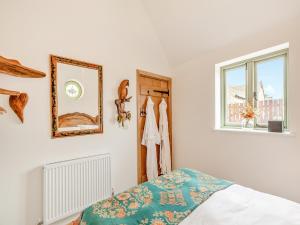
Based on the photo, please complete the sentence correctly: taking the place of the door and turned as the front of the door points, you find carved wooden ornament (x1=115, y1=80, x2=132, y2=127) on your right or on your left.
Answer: on your right

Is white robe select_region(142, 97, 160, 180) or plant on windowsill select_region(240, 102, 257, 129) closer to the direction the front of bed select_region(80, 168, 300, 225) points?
the white robe

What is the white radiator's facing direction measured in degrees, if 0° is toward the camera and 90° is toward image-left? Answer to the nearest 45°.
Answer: approximately 315°

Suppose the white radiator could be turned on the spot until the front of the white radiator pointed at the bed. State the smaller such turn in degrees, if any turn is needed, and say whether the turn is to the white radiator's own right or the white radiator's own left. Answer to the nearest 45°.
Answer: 0° — it already faces it

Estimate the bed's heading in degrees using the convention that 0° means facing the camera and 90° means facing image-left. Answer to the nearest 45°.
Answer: approximately 135°

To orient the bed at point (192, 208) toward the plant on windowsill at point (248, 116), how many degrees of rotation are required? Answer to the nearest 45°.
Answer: approximately 90° to its right
